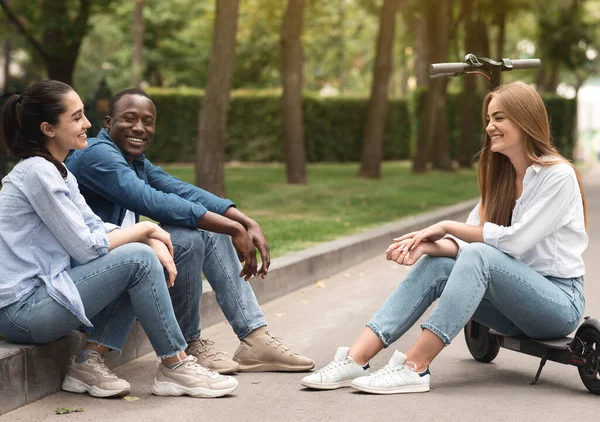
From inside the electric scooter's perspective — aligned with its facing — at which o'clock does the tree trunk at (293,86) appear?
The tree trunk is roughly at 1 o'clock from the electric scooter.

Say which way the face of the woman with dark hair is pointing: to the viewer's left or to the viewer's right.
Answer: to the viewer's right

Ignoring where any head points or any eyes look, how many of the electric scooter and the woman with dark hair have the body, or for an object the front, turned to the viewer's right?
1

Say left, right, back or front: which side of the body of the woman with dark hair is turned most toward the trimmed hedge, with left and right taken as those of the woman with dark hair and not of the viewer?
left

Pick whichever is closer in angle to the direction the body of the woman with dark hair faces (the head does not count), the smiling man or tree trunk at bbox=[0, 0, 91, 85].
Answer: the smiling man

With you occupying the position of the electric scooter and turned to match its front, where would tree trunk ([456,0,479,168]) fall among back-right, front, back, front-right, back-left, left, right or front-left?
front-right

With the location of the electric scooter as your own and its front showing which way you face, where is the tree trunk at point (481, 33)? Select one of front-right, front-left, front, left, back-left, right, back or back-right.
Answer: front-right

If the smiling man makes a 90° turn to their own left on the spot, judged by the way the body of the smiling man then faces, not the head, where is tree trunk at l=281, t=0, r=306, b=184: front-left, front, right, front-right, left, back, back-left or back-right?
front-left

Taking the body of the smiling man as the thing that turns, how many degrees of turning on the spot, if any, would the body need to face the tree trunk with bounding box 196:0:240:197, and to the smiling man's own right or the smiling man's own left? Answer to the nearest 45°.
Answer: approximately 135° to the smiling man's own left

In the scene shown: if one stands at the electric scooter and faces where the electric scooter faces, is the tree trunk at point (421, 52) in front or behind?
in front

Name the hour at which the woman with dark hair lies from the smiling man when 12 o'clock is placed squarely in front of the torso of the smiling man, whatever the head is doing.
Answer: The woman with dark hair is roughly at 3 o'clock from the smiling man.

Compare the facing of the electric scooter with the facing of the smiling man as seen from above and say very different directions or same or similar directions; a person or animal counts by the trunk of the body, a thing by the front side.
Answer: very different directions

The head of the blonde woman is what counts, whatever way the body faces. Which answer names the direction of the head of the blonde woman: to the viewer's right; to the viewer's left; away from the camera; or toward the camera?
to the viewer's left

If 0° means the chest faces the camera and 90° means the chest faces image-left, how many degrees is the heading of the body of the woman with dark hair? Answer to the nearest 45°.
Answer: approximately 270°
